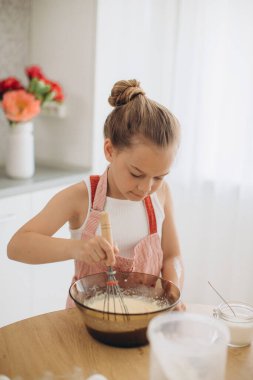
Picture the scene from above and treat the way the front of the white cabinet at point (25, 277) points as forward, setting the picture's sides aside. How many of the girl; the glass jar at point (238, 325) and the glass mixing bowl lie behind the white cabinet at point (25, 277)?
0

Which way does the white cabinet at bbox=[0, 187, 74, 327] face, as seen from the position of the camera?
facing the viewer and to the right of the viewer
